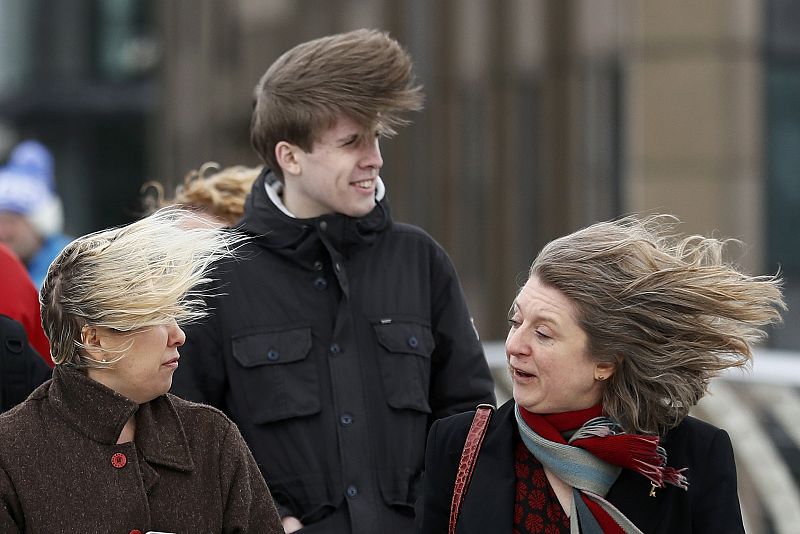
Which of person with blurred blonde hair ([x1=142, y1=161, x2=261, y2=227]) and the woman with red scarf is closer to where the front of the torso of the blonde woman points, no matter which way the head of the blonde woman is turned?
the woman with red scarf

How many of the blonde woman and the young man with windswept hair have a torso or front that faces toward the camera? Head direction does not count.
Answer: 2

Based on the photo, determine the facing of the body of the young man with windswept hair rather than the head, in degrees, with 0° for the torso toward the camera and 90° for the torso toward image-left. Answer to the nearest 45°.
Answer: approximately 0°

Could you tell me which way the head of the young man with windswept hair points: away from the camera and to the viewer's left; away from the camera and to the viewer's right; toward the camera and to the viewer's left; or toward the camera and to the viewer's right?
toward the camera and to the viewer's right

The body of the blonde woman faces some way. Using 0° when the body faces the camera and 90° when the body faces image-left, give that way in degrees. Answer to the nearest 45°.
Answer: approximately 0°

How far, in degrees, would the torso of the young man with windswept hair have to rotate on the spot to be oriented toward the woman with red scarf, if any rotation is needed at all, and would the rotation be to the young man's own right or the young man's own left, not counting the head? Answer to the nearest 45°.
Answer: approximately 45° to the young man's own left

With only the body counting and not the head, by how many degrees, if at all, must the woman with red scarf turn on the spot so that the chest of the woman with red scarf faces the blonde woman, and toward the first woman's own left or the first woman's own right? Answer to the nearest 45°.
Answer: approximately 45° to the first woman's own right

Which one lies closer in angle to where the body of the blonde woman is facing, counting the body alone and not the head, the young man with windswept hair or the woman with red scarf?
the woman with red scarf

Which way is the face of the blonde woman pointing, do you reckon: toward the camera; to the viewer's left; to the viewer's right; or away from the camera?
to the viewer's right

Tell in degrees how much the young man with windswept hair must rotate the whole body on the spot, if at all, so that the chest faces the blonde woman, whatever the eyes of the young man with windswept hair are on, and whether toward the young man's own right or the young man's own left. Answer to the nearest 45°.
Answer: approximately 45° to the young man's own right

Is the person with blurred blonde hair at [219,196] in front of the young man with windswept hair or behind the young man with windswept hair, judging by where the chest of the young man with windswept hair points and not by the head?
behind

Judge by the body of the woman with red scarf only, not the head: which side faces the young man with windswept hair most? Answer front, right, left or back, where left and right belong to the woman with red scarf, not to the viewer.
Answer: right
